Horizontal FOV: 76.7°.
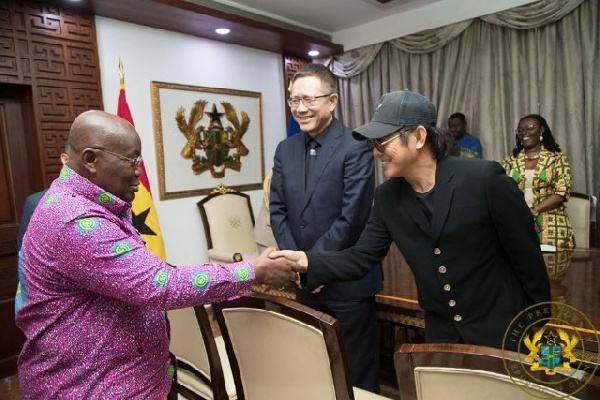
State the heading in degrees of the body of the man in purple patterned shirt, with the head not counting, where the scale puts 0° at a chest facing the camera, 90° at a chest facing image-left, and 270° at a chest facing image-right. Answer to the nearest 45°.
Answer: approximately 270°

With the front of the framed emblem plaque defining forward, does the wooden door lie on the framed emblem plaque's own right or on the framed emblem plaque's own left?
on the framed emblem plaque's own right

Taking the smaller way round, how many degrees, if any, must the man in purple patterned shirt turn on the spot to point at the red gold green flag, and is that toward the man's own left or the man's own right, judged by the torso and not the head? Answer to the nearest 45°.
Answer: approximately 90° to the man's own left

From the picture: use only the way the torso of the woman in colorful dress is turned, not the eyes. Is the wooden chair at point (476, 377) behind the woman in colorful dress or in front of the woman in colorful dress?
in front

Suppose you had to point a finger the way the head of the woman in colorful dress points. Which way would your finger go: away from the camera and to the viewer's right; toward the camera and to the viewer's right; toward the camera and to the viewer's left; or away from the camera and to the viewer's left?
toward the camera and to the viewer's left

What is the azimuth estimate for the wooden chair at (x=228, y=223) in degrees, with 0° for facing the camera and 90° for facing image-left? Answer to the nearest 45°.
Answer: approximately 315°

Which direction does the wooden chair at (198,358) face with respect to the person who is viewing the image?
facing away from the viewer and to the right of the viewer

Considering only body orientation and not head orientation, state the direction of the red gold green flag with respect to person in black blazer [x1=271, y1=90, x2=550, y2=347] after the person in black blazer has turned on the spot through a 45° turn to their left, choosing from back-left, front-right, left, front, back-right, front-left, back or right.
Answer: back-right

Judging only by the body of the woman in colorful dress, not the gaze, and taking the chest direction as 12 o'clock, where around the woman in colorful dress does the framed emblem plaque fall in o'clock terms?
The framed emblem plaque is roughly at 1 o'clock from the woman in colorful dress.

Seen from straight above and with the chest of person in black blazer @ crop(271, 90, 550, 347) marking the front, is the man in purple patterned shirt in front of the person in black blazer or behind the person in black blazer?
in front

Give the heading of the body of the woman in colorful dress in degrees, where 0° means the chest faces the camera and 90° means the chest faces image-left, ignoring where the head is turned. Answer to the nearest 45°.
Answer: approximately 45°

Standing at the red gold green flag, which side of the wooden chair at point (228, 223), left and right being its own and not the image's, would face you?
right

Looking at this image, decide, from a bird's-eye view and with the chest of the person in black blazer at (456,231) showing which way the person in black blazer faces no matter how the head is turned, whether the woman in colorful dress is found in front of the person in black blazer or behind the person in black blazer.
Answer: behind
